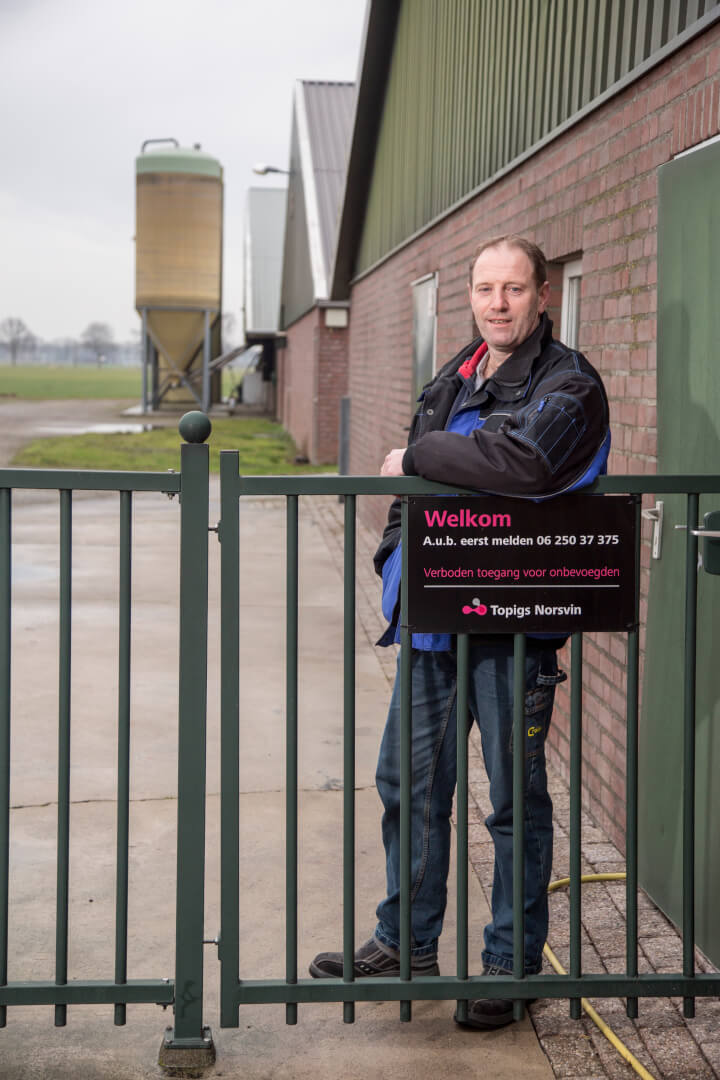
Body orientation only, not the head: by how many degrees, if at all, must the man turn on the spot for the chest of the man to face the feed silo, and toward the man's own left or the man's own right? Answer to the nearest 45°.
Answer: approximately 135° to the man's own right

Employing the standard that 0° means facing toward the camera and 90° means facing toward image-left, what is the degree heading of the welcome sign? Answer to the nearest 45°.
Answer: approximately 0°

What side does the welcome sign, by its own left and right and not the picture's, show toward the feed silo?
back

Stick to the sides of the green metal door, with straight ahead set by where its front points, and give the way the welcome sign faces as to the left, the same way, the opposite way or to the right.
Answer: to the left

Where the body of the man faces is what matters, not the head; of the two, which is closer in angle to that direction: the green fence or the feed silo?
the green fence

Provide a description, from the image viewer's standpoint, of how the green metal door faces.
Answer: facing to the left of the viewer

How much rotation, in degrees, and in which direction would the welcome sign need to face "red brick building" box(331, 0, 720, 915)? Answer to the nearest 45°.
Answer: approximately 180°

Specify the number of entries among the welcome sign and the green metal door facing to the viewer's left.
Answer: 1
